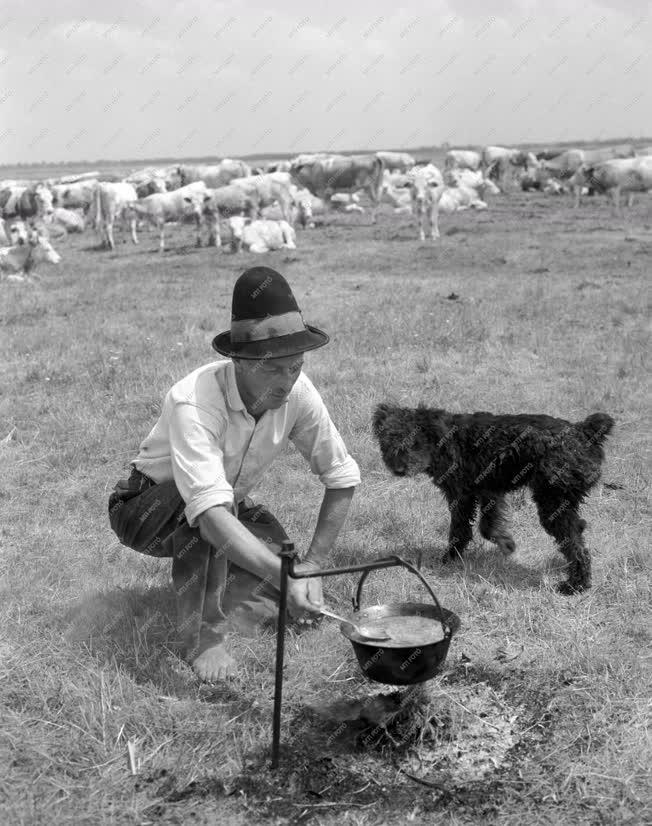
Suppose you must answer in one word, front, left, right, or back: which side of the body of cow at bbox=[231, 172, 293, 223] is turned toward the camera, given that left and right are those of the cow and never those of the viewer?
left

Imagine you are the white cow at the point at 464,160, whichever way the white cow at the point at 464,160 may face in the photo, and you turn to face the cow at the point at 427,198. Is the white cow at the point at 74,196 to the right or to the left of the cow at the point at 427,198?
right

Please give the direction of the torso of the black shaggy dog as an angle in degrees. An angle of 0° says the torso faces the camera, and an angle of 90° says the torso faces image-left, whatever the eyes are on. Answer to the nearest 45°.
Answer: approximately 90°

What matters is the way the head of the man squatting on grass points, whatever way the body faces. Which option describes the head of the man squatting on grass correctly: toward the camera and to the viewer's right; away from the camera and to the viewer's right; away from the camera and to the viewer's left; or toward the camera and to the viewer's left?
toward the camera and to the viewer's right

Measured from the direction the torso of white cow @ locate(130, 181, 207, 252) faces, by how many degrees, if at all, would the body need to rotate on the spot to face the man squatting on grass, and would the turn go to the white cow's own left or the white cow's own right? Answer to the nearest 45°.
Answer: approximately 90° to the white cow's own right

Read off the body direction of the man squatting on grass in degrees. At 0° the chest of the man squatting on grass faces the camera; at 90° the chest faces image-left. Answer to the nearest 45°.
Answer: approximately 315°

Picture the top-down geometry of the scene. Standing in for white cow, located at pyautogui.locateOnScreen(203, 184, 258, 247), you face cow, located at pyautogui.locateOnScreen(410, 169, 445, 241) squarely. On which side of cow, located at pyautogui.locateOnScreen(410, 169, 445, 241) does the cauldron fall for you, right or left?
right

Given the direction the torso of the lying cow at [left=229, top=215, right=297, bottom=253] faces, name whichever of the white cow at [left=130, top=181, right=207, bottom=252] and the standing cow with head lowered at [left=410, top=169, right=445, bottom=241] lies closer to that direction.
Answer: the white cow

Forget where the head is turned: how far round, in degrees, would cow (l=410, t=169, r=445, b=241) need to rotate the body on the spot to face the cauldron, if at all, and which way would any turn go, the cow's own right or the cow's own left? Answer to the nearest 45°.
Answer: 0° — it already faces it

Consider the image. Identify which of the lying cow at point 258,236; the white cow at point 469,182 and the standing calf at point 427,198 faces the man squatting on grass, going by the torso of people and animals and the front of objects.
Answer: the standing calf
